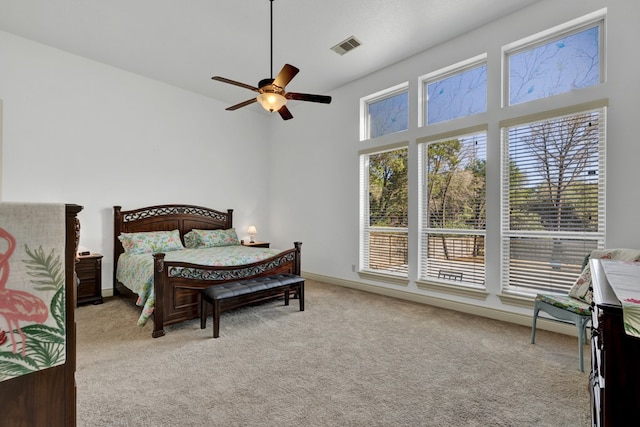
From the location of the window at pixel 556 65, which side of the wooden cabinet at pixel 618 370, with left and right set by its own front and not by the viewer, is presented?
right

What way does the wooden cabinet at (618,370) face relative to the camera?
to the viewer's left

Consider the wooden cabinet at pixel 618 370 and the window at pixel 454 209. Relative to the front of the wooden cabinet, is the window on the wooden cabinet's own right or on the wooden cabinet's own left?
on the wooden cabinet's own right

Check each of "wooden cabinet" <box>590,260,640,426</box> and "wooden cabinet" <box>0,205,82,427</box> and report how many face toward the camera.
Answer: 0

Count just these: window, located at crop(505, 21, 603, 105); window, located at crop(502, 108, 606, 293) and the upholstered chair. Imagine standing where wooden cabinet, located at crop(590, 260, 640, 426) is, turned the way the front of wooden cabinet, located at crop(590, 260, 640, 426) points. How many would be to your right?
3

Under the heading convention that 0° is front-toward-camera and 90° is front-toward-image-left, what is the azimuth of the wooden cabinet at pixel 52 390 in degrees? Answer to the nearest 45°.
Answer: approximately 270°

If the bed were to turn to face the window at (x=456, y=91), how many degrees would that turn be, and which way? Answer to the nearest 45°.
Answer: approximately 45° to its left

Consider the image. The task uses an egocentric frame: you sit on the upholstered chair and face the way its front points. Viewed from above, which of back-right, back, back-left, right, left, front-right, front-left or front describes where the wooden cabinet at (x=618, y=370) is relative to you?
front-left

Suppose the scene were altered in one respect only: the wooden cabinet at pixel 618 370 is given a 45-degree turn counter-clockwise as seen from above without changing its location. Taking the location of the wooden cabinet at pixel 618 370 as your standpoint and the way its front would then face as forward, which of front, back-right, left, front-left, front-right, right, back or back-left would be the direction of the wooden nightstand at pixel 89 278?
front-right

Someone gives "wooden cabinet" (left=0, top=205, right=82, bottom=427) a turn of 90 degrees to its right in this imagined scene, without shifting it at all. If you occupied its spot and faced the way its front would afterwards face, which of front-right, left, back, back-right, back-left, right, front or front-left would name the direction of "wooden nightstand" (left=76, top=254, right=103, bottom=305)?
back

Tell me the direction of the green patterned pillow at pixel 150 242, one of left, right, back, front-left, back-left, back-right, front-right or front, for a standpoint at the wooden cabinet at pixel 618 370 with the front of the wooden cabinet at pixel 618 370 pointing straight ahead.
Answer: front

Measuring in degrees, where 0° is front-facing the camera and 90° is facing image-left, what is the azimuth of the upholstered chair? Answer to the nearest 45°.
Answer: approximately 45°

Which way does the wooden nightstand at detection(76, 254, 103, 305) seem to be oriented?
toward the camera

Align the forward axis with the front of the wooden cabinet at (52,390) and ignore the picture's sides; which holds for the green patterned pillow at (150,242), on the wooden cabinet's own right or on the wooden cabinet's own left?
on the wooden cabinet's own left
